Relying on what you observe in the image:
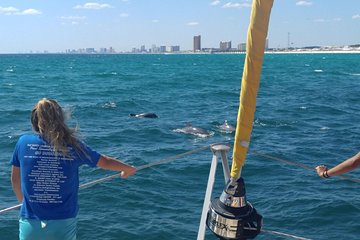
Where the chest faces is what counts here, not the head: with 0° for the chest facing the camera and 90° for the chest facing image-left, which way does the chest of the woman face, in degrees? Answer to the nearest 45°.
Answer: approximately 180°

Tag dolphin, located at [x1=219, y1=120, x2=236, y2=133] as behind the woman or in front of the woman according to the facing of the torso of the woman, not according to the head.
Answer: in front

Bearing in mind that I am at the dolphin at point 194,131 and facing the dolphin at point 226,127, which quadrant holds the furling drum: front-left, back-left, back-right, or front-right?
back-right

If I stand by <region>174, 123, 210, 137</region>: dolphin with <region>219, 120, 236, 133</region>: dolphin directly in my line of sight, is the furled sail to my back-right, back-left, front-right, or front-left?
back-right
